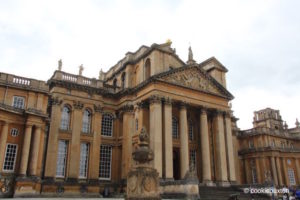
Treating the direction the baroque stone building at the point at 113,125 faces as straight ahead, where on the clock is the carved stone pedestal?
The carved stone pedestal is roughly at 1 o'clock from the baroque stone building.

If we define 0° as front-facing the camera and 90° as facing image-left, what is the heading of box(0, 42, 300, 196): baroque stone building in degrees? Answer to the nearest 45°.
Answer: approximately 315°
